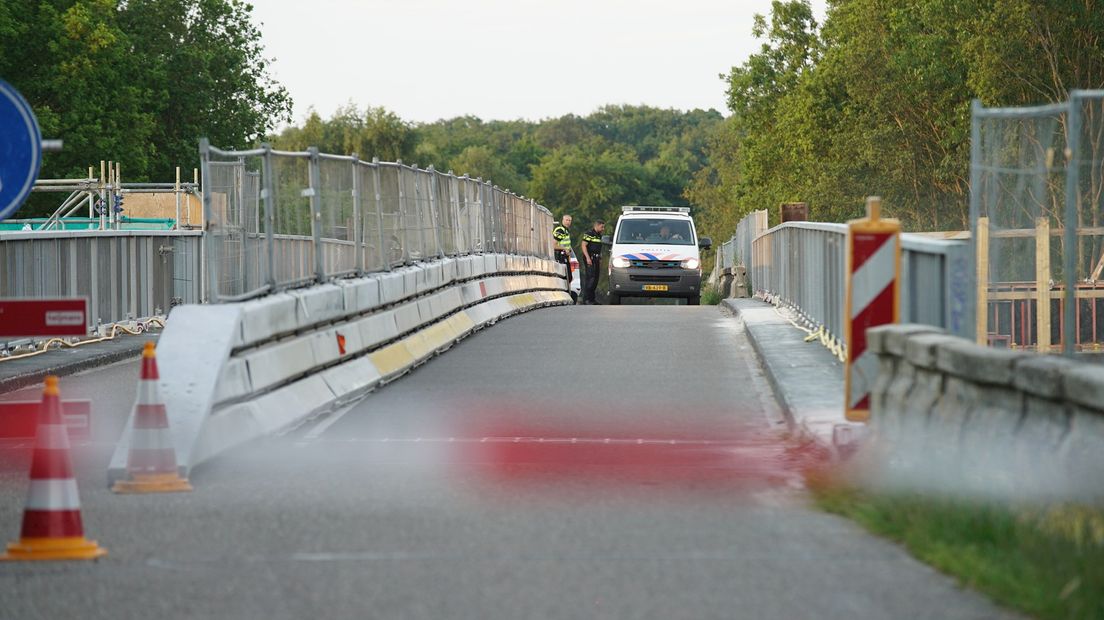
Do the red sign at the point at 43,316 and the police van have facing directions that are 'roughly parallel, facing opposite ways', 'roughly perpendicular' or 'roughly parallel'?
roughly parallel

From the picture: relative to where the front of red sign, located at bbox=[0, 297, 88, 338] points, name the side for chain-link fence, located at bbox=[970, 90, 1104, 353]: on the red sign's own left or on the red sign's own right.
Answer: on the red sign's own left

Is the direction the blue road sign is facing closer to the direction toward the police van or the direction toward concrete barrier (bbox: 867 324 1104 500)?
the concrete barrier

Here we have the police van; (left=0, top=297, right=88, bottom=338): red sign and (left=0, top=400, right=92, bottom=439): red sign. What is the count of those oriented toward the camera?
3

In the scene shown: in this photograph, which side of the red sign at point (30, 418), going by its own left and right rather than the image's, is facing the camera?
front

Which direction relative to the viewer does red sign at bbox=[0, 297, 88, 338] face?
toward the camera

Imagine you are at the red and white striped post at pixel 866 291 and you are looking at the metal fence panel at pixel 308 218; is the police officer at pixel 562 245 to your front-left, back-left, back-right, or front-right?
front-right

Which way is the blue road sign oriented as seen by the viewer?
toward the camera

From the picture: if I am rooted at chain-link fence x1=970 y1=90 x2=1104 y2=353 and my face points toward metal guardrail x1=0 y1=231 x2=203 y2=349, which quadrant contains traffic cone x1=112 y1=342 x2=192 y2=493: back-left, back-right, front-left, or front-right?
front-left

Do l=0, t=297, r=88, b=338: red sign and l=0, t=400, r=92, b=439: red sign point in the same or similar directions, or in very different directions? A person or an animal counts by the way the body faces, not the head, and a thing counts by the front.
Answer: same or similar directions

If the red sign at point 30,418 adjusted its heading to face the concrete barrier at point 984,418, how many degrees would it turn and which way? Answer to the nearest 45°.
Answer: approximately 45° to its left

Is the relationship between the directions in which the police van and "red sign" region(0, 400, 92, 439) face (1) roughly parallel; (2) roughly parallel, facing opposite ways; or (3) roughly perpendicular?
roughly parallel
